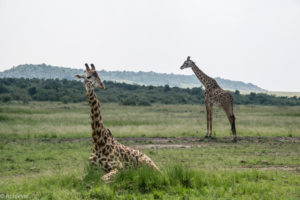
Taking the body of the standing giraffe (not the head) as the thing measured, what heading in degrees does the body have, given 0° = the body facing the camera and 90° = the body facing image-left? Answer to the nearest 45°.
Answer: approximately 90°

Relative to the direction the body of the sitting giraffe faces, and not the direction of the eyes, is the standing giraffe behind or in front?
behind

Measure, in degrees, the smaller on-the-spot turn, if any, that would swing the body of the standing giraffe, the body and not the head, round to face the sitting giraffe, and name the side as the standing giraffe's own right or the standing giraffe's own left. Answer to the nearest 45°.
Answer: approximately 90° to the standing giraffe's own left

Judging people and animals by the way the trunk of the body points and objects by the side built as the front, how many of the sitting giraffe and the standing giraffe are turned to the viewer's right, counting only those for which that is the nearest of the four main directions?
0

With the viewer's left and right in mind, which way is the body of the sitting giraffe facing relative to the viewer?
facing the viewer and to the left of the viewer
